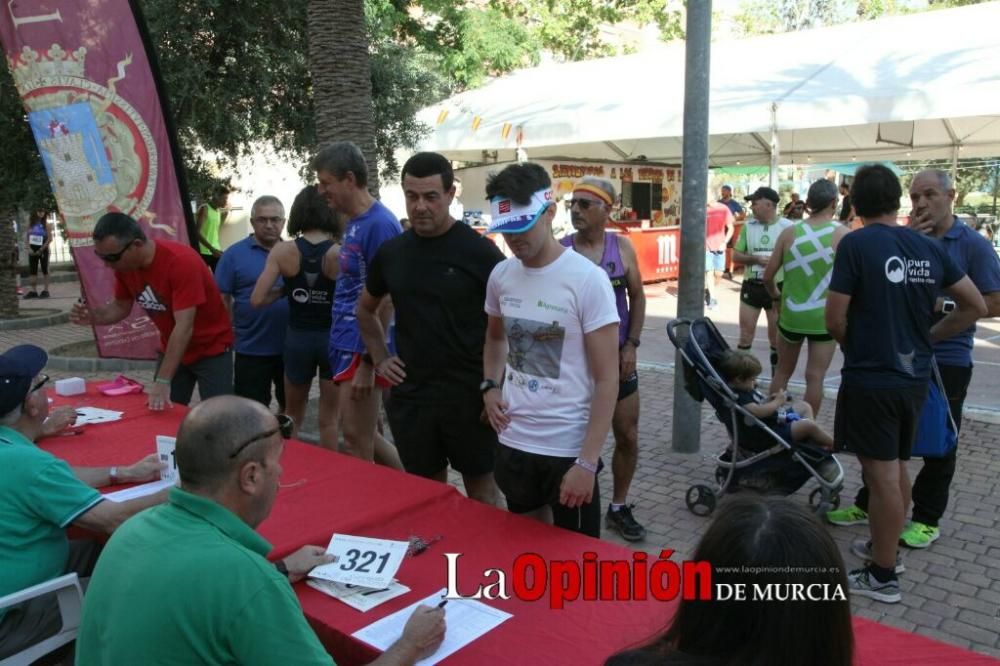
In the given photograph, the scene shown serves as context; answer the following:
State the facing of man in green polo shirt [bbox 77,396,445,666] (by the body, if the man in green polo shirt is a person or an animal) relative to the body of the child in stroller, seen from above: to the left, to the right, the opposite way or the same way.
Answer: to the left

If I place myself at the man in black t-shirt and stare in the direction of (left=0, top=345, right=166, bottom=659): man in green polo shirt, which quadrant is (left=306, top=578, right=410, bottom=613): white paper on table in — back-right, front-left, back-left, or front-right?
front-left

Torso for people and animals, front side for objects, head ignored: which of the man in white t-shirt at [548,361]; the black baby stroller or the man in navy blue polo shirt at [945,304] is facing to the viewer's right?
the black baby stroller

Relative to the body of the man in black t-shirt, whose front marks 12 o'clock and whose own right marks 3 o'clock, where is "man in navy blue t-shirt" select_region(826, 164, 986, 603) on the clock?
The man in navy blue t-shirt is roughly at 9 o'clock from the man in black t-shirt.

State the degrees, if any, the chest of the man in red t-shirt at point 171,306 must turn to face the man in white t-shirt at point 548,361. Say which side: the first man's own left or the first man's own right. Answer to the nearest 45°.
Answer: approximately 90° to the first man's own left

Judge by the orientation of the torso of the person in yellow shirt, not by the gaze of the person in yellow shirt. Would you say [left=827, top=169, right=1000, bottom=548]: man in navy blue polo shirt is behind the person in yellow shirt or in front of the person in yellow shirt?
in front

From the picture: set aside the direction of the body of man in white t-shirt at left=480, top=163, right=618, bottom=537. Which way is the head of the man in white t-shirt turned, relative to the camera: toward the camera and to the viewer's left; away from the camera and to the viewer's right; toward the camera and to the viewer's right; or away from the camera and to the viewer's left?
toward the camera and to the viewer's left

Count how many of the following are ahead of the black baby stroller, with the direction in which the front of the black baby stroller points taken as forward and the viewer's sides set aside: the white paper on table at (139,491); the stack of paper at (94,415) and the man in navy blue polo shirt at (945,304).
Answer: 1

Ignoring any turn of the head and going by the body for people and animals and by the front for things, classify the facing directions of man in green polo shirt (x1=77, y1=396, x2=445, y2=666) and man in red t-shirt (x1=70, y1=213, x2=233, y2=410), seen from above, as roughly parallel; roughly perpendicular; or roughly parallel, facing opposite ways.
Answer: roughly parallel, facing opposite ways

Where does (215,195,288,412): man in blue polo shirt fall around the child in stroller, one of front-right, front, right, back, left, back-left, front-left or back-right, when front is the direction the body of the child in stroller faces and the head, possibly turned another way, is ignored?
back

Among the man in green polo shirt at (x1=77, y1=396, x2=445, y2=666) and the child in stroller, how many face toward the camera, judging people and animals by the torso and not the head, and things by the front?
0

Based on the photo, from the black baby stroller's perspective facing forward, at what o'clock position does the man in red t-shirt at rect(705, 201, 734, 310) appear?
The man in red t-shirt is roughly at 9 o'clock from the black baby stroller.

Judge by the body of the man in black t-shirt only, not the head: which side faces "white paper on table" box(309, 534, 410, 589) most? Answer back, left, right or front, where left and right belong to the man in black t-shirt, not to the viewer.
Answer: front

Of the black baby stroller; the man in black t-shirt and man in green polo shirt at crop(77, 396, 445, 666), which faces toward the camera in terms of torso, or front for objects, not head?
the man in black t-shirt

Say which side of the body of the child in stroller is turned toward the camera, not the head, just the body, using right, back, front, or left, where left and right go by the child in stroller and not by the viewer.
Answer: right

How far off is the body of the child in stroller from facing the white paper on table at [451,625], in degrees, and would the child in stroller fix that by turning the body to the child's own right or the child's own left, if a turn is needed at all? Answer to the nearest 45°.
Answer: approximately 90° to the child's own right

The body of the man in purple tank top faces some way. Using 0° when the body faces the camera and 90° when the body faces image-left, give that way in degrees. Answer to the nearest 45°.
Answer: approximately 45°

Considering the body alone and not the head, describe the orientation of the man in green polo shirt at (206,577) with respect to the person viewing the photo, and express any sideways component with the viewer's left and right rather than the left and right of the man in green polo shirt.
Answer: facing away from the viewer and to the right of the viewer
